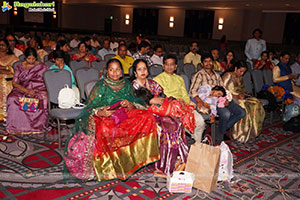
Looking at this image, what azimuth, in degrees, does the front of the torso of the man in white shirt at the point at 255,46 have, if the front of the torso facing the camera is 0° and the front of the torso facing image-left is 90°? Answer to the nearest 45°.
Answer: approximately 0°

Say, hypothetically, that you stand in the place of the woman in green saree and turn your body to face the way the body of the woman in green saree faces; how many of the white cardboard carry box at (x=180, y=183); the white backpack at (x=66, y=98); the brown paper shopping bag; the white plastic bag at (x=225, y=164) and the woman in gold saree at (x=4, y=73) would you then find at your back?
2

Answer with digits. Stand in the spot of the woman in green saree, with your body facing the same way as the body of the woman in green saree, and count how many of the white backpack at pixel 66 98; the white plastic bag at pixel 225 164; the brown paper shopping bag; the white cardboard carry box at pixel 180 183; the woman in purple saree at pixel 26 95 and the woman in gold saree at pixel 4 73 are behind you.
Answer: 3

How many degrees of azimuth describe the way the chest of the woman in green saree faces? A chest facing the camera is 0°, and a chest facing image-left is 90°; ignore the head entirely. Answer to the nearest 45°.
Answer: approximately 315°

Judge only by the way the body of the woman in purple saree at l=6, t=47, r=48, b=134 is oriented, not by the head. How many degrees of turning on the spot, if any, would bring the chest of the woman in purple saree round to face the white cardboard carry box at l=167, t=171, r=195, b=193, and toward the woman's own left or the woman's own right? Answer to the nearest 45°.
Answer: approximately 45° to the woman's own left

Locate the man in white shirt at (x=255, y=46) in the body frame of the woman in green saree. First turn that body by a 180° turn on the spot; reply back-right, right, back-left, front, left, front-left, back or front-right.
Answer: right

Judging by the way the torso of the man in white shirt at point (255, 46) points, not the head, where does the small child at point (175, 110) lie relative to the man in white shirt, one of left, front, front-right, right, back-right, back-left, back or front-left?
front

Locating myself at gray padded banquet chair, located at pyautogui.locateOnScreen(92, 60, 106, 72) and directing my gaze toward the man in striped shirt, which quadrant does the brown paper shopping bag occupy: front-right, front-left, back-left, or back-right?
front-right

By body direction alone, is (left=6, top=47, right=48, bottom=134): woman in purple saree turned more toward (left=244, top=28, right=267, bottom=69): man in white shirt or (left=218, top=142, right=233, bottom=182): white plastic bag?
the white plastic bag

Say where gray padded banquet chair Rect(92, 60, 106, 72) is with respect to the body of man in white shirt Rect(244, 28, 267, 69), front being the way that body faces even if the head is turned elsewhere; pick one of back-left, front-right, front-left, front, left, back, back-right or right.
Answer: front-right

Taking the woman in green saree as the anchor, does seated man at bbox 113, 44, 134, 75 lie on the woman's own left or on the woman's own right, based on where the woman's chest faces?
on the woman's own left

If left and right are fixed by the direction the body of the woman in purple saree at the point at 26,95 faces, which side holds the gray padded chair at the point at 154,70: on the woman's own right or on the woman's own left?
on the woman's own left

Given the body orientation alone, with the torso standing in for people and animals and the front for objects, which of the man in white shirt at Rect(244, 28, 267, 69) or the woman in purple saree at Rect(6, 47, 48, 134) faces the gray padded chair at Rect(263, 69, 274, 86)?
the man in white shirt

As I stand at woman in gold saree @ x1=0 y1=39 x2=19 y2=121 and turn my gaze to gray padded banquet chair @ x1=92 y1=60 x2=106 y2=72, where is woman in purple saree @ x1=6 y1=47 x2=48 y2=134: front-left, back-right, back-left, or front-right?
front-right

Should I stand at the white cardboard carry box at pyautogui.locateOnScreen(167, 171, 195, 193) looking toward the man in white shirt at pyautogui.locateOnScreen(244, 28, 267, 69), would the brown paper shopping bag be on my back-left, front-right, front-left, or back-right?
front-right

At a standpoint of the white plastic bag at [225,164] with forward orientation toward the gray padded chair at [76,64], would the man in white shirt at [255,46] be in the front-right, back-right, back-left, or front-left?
front-right

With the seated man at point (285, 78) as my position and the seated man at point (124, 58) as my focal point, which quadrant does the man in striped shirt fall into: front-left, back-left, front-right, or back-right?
front-left

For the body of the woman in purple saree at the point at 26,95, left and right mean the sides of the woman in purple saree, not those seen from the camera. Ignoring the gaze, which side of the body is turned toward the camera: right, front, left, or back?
front
